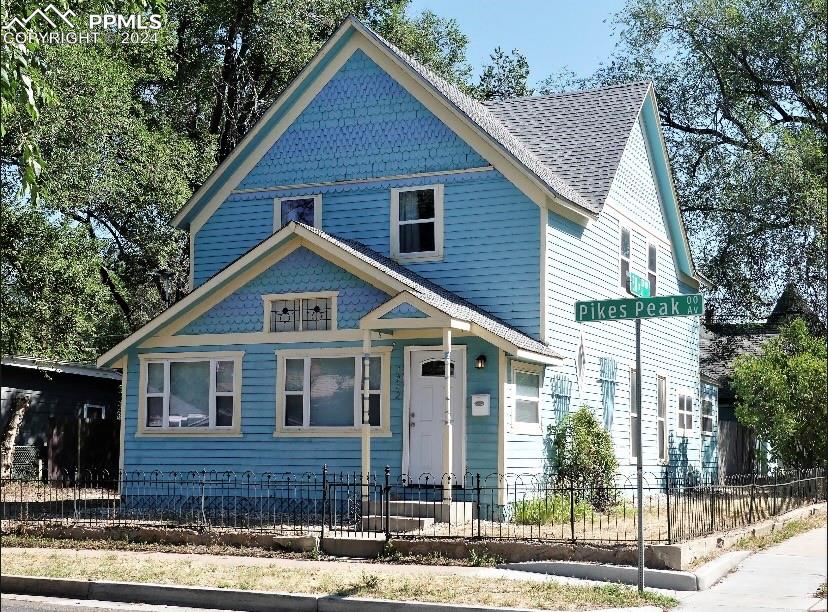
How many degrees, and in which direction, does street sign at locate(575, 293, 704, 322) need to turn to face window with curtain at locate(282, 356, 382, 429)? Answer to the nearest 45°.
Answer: approximately 135° to its right

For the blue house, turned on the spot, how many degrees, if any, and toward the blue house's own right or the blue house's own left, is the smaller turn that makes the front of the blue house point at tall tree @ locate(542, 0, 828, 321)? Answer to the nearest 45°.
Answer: approximately 135° to the blue house's own left

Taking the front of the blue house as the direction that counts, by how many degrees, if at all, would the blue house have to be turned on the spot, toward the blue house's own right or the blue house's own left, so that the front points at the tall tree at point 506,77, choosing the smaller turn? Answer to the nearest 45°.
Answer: approximately 180°

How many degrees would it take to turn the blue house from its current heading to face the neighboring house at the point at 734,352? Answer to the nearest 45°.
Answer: approximately 135° to its left

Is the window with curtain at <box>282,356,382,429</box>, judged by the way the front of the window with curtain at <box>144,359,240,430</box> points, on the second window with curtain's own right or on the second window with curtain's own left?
on the second window with curtain's own left

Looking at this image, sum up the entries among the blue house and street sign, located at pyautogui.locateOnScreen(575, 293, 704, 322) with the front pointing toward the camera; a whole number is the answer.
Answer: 2

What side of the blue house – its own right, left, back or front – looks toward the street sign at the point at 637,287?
front

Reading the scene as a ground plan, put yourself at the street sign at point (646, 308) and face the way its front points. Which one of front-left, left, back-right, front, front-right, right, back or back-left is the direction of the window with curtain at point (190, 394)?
back-right

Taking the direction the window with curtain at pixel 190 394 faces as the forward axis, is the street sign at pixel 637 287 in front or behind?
in front

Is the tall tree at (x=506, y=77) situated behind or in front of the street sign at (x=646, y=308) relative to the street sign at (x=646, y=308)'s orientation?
behind

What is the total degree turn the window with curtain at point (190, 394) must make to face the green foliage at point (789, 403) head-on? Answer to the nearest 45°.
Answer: approximately 90° to its left

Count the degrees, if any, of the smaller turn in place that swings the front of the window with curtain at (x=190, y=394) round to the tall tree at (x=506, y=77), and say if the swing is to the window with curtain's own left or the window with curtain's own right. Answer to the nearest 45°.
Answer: approximately 135° to the window with curtain's own left

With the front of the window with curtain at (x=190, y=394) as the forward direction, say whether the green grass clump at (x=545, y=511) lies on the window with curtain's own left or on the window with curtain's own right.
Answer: on the window with curtain's own left

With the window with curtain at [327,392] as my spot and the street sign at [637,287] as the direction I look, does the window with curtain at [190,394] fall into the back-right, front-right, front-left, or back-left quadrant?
back-right
